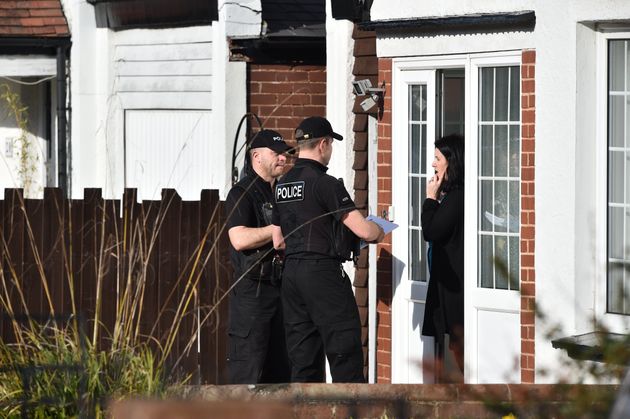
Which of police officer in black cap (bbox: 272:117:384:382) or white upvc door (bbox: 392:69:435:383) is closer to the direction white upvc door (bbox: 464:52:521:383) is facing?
the police officer in black cap

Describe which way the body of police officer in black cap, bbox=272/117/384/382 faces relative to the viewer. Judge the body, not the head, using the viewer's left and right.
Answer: facing away from the viewer and to the right of the viewer

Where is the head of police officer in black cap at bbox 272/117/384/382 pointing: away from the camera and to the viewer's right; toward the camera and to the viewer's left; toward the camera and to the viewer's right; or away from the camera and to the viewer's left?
away from the camera and to the viewer's right

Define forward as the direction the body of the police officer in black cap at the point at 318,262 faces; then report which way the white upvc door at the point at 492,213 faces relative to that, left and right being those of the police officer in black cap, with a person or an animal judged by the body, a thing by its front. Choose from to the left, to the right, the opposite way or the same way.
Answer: the opposite way

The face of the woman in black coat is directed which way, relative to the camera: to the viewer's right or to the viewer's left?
to the viewer's left

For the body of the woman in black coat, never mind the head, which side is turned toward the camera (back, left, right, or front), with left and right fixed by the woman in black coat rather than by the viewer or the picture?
left

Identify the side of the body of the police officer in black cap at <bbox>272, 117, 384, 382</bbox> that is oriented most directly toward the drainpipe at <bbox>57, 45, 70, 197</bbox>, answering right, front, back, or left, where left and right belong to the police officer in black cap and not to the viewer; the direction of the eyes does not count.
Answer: left

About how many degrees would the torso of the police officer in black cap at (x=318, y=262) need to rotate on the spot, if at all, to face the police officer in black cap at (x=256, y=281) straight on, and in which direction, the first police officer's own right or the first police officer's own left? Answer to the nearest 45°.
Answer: approximately 90° to the first police officer's own left
